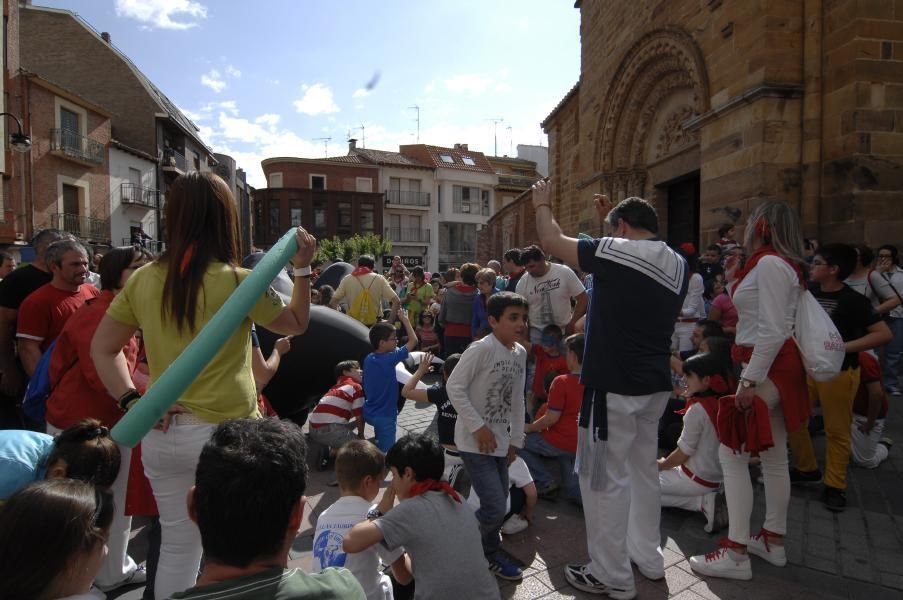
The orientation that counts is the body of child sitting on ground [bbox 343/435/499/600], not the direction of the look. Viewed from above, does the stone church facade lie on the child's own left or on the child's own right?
on the child's own right

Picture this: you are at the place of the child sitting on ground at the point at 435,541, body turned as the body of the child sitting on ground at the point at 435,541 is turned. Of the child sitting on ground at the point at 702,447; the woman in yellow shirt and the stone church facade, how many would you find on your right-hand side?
2

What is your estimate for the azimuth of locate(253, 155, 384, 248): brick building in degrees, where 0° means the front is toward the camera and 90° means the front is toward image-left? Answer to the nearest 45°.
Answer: approximately 0°

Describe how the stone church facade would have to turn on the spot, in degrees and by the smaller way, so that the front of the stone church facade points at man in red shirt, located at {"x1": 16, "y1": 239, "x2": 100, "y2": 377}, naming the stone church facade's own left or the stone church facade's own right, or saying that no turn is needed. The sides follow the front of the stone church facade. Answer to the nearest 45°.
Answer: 0° — it already faces them

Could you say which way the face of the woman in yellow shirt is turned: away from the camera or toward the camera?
away from the camera

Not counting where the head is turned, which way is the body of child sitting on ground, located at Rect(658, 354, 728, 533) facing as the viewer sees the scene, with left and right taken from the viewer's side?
facing to the left of the viewer

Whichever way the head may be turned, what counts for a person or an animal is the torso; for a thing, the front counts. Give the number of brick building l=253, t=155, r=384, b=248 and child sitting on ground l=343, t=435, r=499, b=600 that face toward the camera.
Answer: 1

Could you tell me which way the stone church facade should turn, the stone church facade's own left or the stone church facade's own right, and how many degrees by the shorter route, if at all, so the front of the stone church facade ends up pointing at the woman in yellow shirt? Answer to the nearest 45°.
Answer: approximately 45° to the stone church facade's own left

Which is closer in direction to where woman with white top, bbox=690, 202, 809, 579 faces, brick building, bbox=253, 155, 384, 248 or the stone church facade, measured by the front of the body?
the brick building

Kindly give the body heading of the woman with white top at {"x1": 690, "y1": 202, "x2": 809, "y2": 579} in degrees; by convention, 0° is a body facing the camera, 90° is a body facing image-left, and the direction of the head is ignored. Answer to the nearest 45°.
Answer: approximately 90°

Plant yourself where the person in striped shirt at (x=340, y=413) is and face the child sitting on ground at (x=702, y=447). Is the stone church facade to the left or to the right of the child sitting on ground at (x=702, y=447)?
left

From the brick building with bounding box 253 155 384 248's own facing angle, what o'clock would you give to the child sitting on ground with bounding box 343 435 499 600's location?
The child sitting on ground is roughly at 12 o'clock from the brick building.
